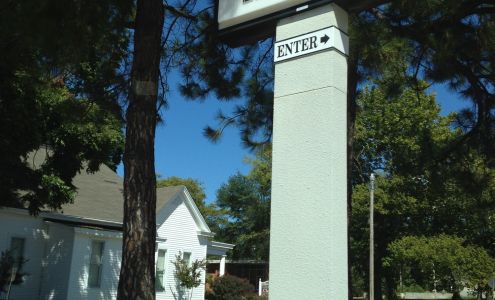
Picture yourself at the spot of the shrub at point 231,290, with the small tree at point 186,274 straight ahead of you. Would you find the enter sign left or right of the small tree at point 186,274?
left

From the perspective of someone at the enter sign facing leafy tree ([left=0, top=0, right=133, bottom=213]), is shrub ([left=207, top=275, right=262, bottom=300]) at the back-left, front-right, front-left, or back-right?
front-right

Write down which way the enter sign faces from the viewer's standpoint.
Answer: facing the viewer and to the left of the viewer

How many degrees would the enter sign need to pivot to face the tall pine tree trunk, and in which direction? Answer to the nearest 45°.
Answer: approximately 90° to its right

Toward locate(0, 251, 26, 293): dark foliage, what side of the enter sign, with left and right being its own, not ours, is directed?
right

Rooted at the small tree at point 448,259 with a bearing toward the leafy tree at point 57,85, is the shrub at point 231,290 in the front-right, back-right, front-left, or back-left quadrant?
front-right

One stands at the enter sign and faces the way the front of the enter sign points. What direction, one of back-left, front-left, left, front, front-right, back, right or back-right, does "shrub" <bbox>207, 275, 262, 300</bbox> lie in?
back-right

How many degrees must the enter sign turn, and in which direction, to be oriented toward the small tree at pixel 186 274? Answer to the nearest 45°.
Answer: approximately 135° to its right

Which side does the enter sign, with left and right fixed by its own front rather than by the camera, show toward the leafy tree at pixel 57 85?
right
